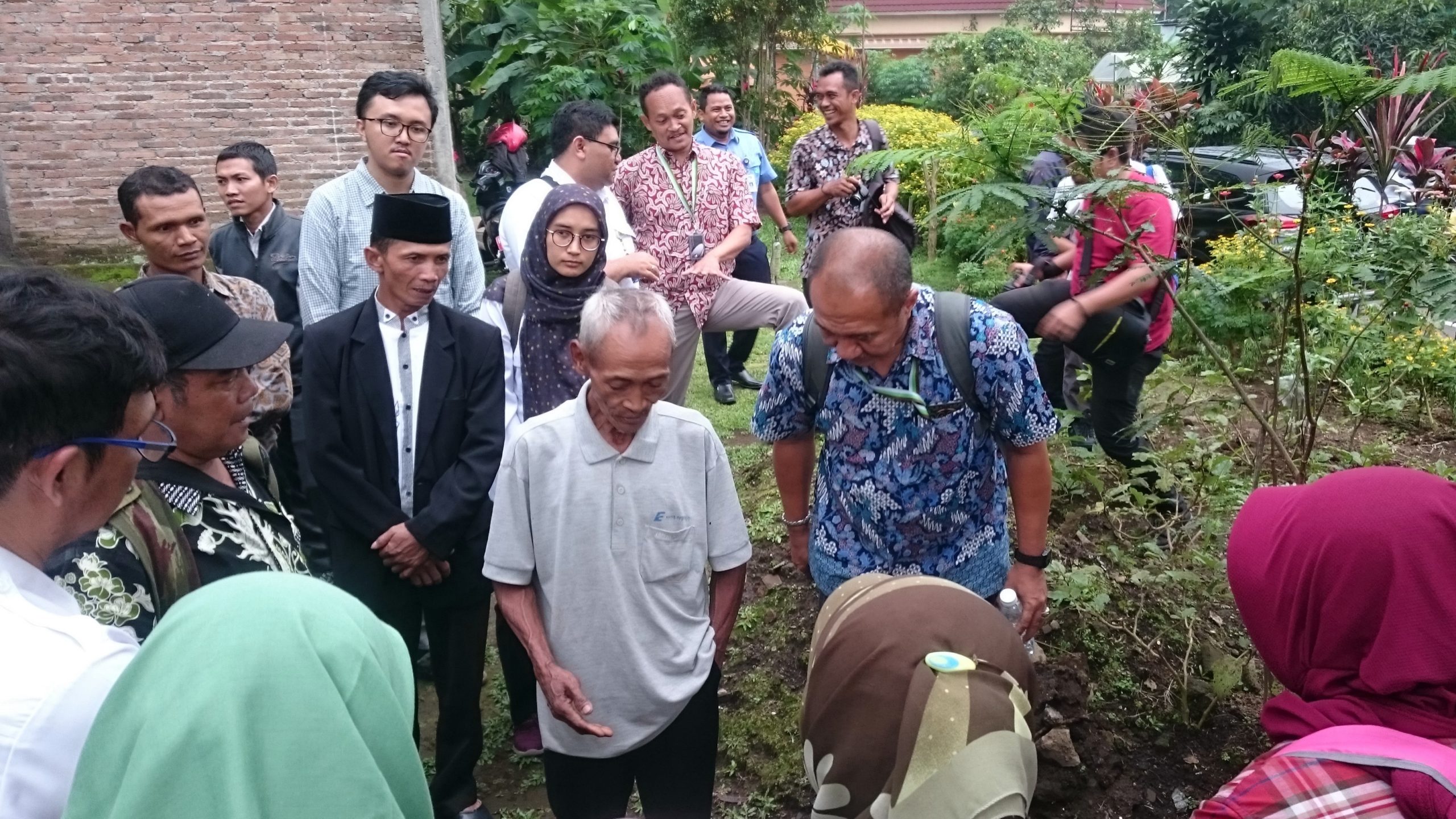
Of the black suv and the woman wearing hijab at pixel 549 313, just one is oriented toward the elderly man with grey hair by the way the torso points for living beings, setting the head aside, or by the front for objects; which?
the woman wearing hijab

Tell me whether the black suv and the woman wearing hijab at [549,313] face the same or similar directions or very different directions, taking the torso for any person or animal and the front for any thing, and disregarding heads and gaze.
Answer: very different directions

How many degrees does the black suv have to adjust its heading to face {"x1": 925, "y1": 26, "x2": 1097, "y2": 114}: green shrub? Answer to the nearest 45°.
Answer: approximately 45° to its right

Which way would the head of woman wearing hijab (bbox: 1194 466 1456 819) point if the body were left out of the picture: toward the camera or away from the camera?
away from the camera

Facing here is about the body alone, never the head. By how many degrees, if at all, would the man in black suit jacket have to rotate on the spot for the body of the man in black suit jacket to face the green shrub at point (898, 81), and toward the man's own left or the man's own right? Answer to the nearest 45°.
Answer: approximately 135° to the man's own left

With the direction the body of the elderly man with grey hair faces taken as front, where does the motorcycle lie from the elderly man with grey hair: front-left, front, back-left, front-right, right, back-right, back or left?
back

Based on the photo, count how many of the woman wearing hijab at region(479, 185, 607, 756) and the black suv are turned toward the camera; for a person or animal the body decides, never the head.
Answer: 1

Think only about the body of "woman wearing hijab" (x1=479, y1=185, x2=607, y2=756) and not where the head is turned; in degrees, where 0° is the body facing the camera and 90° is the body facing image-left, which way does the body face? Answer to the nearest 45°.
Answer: approximately 0°
